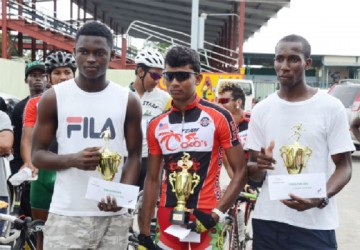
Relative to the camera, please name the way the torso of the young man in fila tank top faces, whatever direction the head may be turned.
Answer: toward the camera

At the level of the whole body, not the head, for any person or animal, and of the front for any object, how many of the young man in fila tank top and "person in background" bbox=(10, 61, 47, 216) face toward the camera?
2

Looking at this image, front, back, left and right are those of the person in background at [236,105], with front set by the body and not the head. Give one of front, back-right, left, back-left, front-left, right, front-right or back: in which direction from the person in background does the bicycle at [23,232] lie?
front

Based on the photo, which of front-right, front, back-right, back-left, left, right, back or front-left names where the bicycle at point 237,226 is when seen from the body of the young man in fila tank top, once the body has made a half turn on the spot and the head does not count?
front-right

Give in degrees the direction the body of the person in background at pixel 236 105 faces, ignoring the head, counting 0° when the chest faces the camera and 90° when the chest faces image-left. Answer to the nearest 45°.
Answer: approximately 45°

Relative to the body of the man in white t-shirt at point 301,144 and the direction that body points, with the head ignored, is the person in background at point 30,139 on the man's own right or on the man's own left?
on the man's own right

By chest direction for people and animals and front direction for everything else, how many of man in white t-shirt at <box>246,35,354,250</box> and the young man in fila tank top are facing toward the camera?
2

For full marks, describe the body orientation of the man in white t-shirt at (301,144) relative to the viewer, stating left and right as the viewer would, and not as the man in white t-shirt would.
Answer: facing the viewer

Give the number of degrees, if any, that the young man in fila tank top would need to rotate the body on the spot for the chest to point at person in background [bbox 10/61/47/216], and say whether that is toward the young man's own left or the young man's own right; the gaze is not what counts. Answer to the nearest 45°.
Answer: approximately 180°

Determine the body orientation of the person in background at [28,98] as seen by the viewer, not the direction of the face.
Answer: toward the camera

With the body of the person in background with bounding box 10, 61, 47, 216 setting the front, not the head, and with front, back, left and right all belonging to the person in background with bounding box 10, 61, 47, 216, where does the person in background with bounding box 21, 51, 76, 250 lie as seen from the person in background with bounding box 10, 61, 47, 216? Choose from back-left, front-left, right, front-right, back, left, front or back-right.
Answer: front

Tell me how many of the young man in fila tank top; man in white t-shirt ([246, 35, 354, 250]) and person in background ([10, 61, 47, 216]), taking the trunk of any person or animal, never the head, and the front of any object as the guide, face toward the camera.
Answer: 3

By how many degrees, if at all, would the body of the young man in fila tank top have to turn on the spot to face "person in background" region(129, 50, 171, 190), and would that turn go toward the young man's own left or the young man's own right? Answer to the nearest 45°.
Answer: approximately 180°
